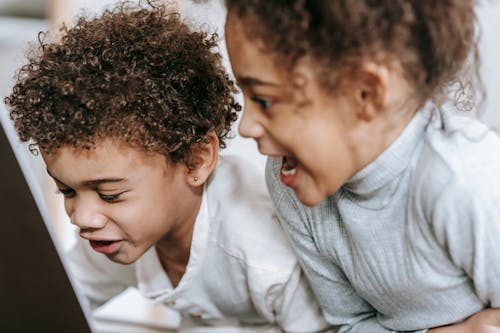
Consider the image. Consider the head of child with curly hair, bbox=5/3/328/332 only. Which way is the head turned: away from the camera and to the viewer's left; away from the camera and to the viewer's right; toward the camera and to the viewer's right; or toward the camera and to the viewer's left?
toward the camera and to the viewer's left

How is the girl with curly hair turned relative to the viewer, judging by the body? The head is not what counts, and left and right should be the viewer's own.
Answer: facing the viewer and to the left of the viewer

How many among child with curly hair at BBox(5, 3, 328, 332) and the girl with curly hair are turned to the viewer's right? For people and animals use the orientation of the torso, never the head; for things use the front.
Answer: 0

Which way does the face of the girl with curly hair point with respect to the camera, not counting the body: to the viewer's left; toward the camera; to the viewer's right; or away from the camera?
to the viewer's left
